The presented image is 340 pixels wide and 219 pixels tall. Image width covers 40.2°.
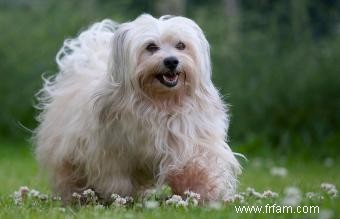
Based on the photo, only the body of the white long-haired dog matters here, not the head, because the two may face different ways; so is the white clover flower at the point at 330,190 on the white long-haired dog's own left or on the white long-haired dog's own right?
on the white long-haired dog's own left

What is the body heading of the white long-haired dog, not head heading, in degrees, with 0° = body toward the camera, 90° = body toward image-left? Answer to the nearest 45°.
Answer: approximately 315°

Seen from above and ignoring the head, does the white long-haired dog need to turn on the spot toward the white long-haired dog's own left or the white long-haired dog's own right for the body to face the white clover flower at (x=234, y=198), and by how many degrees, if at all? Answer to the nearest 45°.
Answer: approximately 45° to the white long-haired dog's own left

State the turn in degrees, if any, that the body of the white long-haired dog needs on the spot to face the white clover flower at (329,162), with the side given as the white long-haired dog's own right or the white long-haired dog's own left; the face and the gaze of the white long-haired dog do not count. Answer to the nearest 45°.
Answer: approximately 90° to the white long-haired dog's own left

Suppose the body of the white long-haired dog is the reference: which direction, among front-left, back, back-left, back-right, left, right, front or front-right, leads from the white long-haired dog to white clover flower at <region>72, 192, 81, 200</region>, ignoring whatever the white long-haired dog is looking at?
right

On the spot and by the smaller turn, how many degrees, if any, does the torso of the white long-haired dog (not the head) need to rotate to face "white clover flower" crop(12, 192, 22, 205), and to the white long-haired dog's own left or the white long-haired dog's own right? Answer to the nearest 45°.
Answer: approximately 90° to the white long-haired dog's own right
